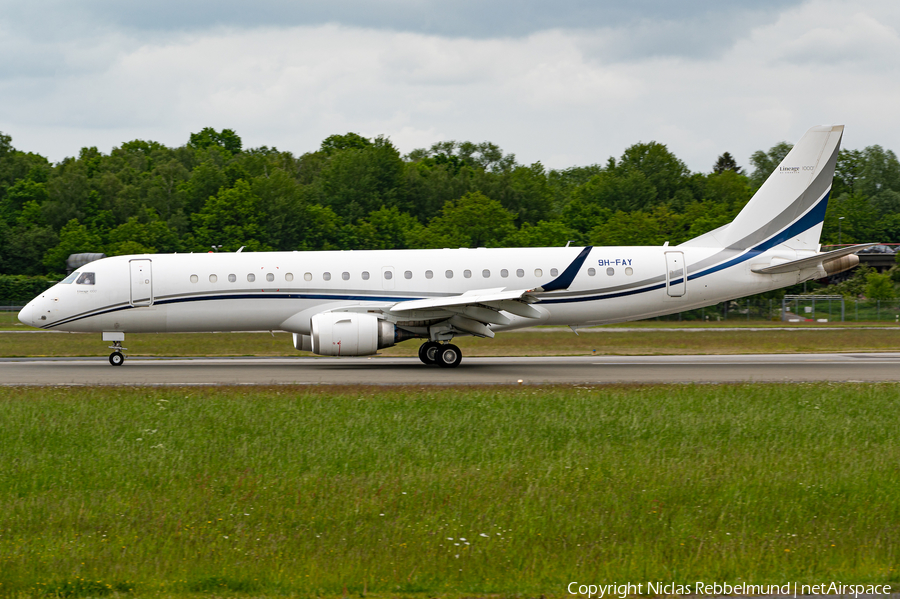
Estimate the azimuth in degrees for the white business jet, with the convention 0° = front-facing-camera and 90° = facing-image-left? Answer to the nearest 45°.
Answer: approximately 90°
